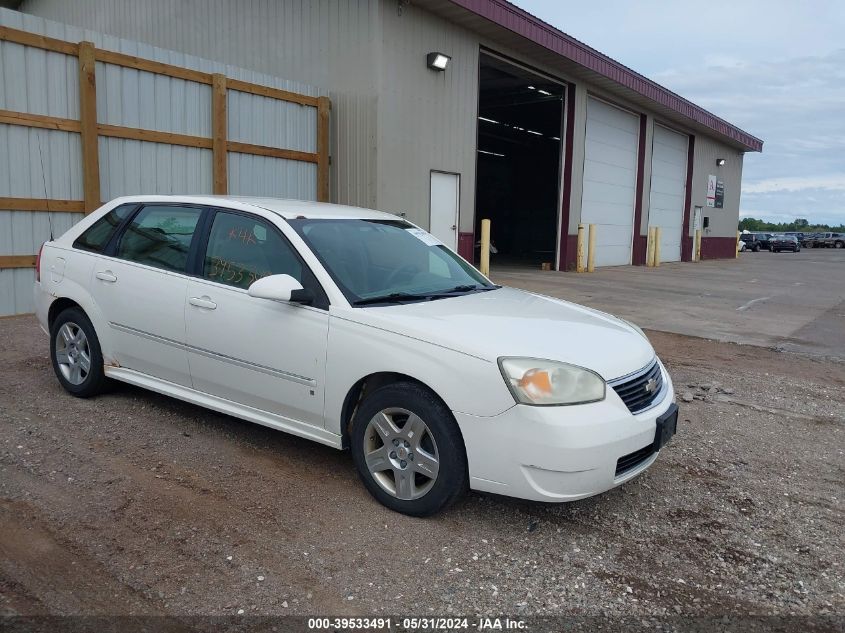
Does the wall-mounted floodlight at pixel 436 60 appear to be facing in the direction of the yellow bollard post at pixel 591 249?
no

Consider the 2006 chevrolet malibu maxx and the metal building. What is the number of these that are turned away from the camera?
0

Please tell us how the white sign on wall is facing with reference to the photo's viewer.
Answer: facing the viewer and to the right of the viewer

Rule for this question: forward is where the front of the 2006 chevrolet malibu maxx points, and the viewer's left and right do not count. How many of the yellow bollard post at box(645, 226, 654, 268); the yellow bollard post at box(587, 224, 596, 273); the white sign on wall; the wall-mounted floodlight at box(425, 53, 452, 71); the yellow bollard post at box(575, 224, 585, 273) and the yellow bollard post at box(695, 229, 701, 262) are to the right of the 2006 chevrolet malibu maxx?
0

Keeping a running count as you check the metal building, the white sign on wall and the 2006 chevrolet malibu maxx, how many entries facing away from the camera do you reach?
0

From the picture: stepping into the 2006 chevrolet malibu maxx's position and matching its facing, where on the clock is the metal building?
The metal building is roughly at 8 o'clock from the 2006 chevrolet malibu maxx.

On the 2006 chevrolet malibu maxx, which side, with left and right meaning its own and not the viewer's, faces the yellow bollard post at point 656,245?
left

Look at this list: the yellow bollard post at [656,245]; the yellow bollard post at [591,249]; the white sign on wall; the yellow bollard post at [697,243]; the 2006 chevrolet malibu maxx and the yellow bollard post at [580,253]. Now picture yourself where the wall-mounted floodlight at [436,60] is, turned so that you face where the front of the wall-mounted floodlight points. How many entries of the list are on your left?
5

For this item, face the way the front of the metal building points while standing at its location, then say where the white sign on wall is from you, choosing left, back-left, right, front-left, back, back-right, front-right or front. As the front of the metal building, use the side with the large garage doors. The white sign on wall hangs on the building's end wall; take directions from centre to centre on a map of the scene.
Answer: left

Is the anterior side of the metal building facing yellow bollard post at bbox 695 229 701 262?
no

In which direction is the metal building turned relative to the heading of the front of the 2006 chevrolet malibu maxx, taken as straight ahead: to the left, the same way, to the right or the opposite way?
the same way

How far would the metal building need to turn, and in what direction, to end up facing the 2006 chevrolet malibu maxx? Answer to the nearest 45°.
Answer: approximately 45° to its right

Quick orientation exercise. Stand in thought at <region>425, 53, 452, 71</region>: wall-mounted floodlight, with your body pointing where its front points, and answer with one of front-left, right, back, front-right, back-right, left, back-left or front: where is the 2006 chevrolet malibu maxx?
front-right

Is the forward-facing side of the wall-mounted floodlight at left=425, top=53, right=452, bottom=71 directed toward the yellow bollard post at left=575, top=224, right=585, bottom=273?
no

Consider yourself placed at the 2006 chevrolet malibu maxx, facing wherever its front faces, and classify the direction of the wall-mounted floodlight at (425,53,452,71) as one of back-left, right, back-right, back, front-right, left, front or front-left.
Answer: back-left

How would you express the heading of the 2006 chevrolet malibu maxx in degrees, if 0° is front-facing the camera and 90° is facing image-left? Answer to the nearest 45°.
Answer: approximately 315°

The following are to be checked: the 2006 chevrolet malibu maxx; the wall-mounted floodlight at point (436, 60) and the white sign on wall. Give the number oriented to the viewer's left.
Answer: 0
